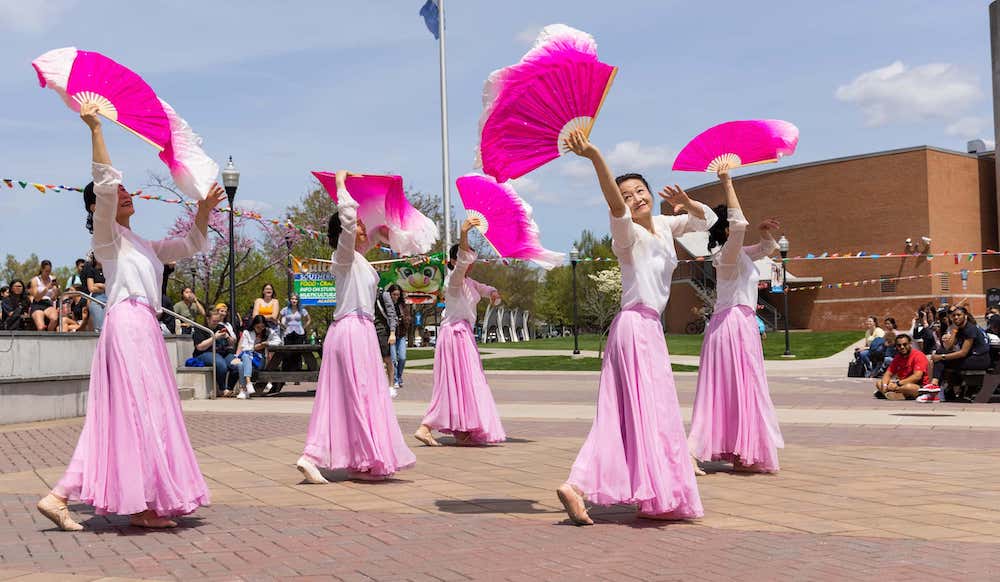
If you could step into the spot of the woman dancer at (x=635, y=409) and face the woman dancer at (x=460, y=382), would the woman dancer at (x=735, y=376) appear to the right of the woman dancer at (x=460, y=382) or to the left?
right

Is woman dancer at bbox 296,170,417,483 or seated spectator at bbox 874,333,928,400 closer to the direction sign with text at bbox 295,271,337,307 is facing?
the woman dancer

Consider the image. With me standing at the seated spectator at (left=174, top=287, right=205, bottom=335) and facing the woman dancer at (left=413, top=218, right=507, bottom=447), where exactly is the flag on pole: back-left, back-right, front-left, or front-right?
back-left

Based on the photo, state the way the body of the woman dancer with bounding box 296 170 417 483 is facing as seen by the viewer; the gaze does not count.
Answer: to the viewer's right

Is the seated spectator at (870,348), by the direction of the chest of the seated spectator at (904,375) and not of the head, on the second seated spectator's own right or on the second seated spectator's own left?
on the second seated spectator's own right

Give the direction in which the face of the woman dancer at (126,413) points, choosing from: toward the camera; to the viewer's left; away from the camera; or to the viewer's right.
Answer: to the viewer's right
